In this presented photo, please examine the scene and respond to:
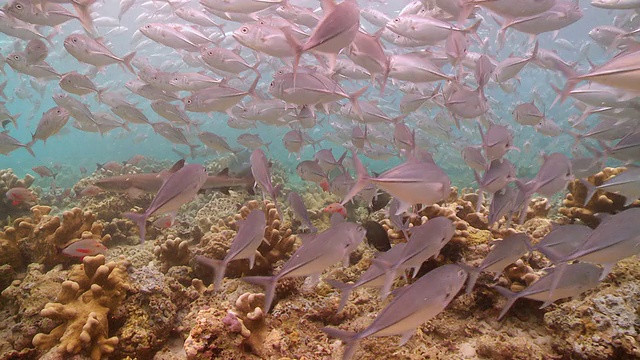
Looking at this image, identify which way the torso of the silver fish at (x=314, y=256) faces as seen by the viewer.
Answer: to the viewer's right

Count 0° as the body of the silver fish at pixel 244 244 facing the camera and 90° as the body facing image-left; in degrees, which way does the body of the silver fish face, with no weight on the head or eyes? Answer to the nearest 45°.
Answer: approximately 225°

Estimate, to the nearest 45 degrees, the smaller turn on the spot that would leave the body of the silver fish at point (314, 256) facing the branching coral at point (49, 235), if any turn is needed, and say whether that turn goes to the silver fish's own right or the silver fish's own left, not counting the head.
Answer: approximately 135° to the silver fish's own left

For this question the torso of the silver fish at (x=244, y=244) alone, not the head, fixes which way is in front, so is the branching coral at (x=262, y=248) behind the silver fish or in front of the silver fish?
in front

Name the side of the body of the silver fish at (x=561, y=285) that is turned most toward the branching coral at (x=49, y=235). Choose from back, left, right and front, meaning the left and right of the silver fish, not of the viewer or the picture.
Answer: back
